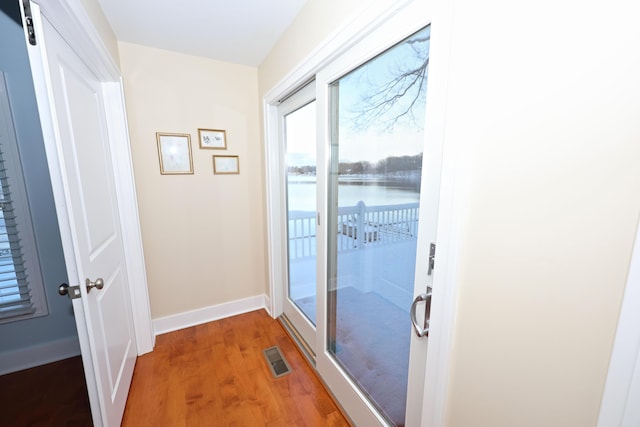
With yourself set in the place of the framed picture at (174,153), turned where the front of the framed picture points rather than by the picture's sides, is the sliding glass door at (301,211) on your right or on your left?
on your left

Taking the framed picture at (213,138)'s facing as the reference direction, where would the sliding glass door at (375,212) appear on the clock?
The sliding glass door is roughly at 11 o'clock from the framed picture.

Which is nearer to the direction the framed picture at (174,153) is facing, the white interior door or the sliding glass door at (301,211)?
the white interior door
